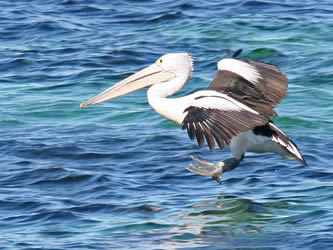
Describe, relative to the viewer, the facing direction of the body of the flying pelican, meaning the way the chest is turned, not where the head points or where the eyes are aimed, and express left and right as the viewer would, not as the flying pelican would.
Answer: facing to the left of the viewer
